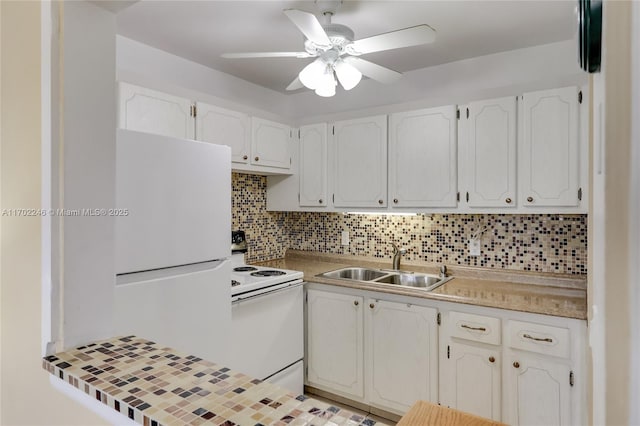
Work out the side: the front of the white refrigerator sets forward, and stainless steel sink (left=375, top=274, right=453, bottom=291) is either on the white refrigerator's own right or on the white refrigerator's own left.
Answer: on the white refrigerator's own left

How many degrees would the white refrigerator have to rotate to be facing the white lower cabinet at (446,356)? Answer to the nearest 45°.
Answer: approximately 45° to its left

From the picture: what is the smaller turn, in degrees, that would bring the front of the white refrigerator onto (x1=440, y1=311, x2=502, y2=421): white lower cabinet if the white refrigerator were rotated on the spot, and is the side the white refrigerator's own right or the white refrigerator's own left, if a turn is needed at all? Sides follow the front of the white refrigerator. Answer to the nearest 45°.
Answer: approximately 45° to the white refrigerator's own left

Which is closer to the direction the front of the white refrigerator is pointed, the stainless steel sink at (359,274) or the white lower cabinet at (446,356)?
the white lower cabinet

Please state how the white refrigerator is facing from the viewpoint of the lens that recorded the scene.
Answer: facing the viewer and to the right of the viewer

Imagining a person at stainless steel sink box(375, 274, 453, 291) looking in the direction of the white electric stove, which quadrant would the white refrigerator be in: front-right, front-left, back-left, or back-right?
front-left

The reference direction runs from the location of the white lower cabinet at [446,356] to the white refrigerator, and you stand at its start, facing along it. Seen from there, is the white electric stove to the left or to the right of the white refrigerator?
right

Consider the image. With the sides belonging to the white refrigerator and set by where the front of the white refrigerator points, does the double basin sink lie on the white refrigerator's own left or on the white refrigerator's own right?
on the white refrigerator's own left

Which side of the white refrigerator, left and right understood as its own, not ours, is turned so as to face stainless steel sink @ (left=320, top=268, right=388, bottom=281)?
left
